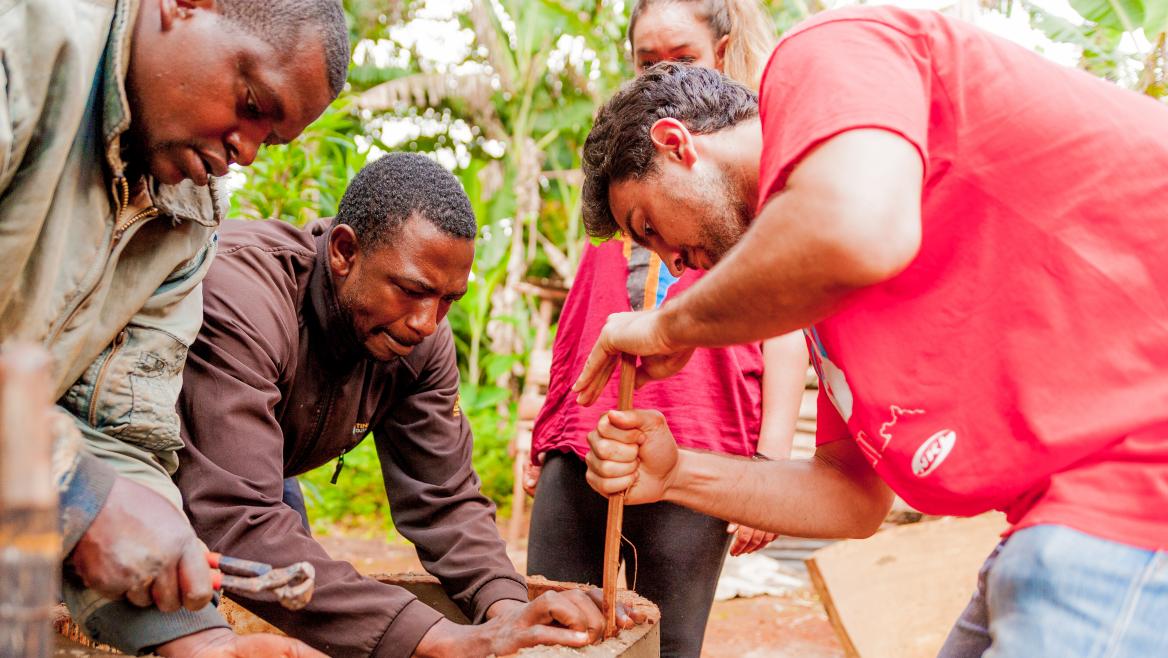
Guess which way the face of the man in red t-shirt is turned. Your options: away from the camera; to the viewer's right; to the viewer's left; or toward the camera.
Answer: to the viewer's left

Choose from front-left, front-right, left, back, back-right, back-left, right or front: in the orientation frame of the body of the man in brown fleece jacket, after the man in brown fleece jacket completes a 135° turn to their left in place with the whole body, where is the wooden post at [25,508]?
back

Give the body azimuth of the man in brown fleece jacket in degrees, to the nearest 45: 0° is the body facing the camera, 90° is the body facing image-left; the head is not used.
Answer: approximately 315°

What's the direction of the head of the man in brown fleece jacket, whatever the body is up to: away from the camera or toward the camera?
toward the camera

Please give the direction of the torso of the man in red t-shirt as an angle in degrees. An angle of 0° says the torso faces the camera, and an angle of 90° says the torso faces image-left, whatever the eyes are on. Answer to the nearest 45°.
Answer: approximately 90°

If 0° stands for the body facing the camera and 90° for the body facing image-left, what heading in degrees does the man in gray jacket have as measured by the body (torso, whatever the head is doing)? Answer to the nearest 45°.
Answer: approximately 315°

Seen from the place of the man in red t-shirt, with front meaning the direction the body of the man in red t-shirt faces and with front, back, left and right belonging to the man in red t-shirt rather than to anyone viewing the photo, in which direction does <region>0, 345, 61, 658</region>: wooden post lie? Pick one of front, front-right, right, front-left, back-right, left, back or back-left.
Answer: front-left

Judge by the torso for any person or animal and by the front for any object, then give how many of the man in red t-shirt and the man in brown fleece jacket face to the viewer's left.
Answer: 1

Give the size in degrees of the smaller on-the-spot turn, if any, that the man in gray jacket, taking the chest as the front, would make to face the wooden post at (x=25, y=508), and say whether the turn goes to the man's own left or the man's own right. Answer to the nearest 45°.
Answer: approximately 45° to the man's own right

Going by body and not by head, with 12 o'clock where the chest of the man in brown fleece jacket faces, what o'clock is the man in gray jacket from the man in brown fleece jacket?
The man in gray jacket is roughly at 2 o'clock from the man in brown fleece jacket.

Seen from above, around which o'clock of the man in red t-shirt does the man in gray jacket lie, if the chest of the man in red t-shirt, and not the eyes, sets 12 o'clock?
The man in gray jacket is roughly at 12 o'clock from the man in red t-shirt.

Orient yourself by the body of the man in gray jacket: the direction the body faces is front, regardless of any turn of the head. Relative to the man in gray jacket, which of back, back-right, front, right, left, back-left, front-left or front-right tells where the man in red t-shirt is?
front
